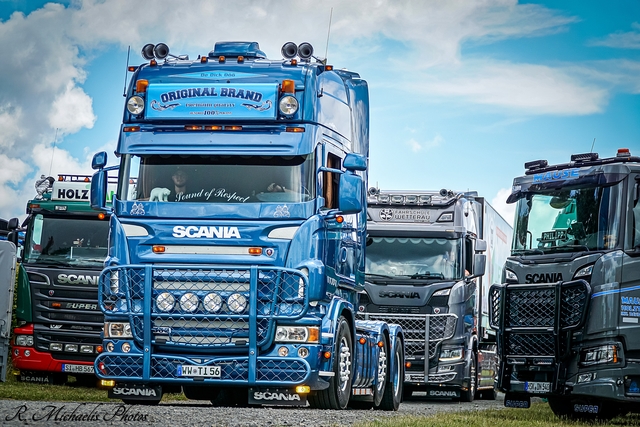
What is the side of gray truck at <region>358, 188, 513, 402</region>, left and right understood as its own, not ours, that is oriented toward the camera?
front

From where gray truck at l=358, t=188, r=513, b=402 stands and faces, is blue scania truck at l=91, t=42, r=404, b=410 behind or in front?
in front
